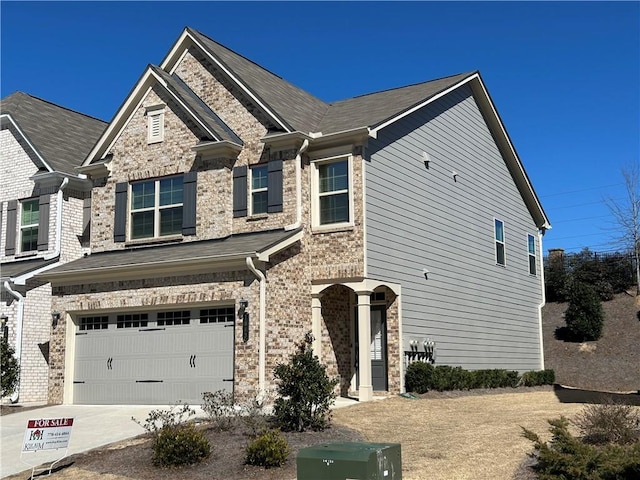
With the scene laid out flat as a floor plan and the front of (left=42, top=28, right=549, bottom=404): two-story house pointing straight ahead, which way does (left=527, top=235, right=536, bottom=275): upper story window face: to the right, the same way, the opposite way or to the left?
to the left

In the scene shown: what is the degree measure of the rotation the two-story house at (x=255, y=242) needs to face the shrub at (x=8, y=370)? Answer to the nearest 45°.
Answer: approximately 45° to its right

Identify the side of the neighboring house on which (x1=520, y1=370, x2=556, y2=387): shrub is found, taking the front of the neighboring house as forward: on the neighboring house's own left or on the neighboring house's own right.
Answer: on the neighboring house's own left

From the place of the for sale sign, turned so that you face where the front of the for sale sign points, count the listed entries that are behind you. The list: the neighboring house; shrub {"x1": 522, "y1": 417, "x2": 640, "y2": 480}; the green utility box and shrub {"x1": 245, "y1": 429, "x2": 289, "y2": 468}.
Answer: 1

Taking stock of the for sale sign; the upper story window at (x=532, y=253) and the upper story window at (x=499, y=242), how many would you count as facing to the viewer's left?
0

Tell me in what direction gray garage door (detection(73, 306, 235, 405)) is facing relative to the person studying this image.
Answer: facing the viewer and to the left of the viewer

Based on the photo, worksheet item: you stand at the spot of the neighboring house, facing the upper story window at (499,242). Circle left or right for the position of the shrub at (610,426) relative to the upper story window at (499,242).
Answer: right

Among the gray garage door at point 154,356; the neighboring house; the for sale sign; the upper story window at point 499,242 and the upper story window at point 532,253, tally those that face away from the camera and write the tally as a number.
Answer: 0

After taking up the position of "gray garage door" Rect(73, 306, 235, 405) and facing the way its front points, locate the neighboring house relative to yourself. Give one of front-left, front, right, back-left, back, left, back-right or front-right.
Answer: right

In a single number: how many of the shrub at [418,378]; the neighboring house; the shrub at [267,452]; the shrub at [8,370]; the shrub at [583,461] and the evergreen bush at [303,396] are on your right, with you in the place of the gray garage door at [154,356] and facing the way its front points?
2

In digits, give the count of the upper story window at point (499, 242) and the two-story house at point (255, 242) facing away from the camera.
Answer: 0

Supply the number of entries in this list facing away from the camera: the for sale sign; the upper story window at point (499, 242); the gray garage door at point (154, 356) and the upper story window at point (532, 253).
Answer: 0

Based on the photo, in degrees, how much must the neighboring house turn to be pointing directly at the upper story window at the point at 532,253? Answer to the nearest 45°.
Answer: approximately 135° to its left

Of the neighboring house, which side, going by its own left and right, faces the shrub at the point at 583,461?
left

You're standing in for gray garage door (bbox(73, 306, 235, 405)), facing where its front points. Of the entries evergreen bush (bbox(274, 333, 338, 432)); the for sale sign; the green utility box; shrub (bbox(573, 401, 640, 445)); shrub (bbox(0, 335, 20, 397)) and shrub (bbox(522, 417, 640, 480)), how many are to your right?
1

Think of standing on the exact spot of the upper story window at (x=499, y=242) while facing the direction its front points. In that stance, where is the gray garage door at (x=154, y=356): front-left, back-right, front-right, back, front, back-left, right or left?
right

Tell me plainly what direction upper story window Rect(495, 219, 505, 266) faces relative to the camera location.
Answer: facing the viewer and to the right of the viewer
